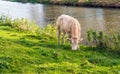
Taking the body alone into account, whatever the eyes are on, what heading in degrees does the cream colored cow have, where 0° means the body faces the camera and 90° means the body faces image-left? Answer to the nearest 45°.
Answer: approximately 315°
